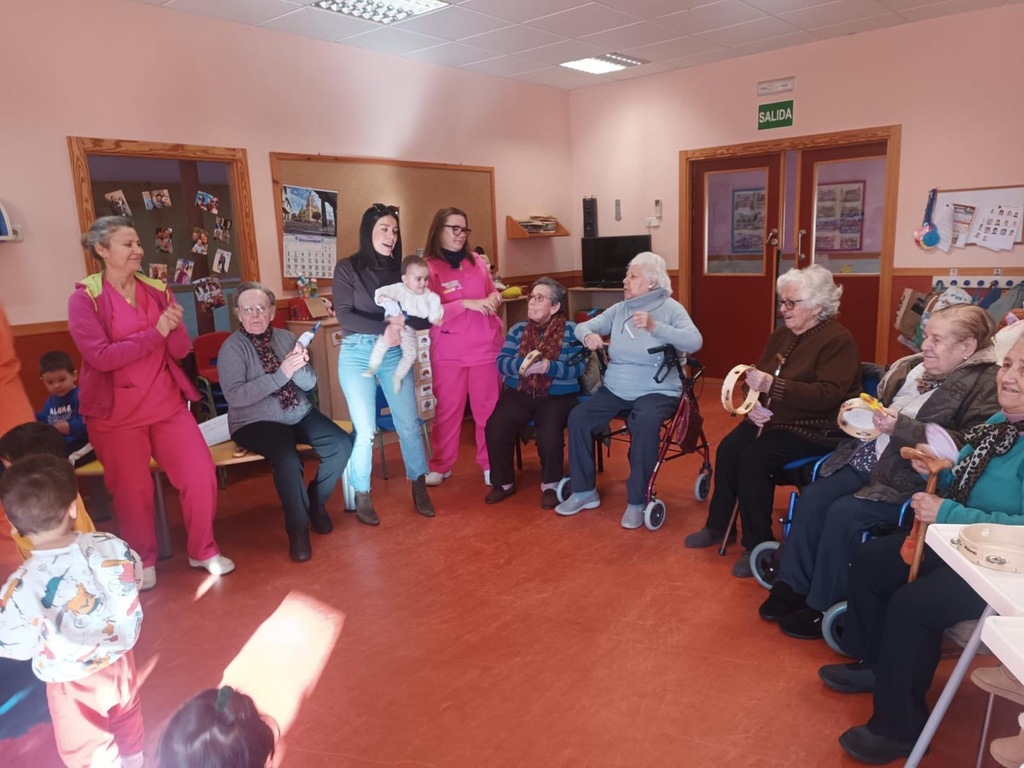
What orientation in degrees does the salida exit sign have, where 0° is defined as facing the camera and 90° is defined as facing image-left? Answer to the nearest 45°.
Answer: approximately 45°

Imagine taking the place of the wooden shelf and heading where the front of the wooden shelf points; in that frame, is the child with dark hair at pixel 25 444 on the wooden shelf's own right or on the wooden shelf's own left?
on the wooden shelf's own right

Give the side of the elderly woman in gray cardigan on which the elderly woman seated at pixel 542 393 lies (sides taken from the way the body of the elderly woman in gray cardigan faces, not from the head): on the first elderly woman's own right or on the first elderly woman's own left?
on the first elderly woman's own left

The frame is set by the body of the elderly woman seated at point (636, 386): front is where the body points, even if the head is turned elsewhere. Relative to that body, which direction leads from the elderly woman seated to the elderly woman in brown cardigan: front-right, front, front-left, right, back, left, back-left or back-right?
left

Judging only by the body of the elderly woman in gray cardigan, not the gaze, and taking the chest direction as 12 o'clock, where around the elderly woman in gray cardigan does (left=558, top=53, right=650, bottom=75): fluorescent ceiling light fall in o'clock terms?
The fluorescent ceiling light is roughly at 9 o'clock from the elderly woman in gray cardigan.

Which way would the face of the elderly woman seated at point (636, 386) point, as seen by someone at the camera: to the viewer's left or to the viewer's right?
to the viewer's left

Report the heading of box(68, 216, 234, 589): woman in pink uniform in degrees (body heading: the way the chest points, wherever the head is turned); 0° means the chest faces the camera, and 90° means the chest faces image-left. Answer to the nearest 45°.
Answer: approximately 315°

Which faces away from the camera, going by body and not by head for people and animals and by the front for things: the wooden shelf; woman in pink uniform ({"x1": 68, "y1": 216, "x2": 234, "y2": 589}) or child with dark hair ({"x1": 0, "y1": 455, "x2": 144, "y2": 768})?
the child with dark hair

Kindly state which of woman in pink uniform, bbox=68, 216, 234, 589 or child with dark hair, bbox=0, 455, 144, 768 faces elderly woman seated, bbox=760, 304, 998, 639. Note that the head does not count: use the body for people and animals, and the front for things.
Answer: the woman in pink uniform

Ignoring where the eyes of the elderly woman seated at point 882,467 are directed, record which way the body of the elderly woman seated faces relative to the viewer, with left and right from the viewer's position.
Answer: facing the viewer and to the left of the viewer

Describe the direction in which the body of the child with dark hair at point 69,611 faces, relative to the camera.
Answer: away from the camera

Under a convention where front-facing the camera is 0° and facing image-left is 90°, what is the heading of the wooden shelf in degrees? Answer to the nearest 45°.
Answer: approximately 315°

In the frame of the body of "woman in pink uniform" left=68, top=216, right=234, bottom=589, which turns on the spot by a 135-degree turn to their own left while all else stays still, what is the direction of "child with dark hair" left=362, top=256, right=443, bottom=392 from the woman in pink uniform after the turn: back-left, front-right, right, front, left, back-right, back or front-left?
right

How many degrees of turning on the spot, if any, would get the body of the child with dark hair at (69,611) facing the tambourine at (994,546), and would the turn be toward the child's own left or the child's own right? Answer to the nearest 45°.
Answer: approximately 135° to the child's own right

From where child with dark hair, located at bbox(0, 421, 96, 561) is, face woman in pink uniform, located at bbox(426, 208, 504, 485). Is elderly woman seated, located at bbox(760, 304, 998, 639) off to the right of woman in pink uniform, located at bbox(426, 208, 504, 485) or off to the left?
right
